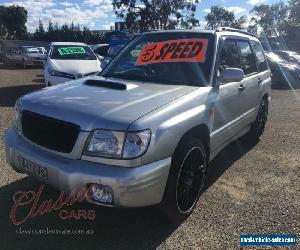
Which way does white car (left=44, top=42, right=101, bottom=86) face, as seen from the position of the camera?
facing the viewer and to the right of the viewer

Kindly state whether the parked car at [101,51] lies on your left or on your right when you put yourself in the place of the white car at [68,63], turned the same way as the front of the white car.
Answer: on your left

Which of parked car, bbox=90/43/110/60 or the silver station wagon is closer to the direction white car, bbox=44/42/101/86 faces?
the silver station wagon

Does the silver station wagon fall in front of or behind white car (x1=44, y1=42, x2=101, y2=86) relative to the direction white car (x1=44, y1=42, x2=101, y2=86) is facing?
in front

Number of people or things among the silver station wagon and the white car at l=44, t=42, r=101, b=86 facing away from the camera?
0

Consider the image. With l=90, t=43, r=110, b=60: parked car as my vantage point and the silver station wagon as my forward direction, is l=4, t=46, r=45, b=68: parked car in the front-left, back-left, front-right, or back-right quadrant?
back-right

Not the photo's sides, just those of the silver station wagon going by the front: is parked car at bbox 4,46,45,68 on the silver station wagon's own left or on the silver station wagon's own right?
on the silver station wagon's own right

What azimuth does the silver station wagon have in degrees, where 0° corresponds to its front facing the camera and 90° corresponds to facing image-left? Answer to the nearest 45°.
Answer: approximately 45°
